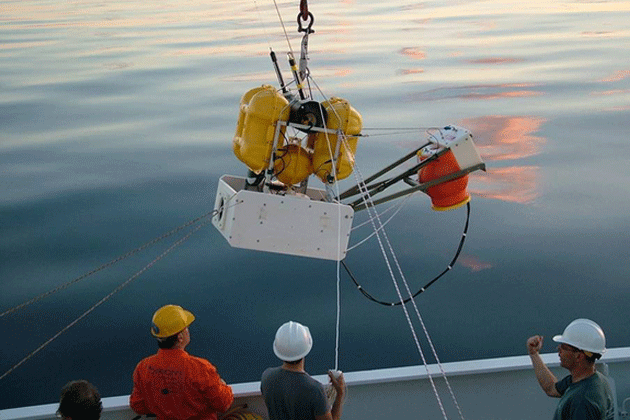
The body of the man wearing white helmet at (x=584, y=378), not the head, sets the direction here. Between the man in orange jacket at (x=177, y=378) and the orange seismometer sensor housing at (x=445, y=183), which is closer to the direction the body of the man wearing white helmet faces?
the man in orange jacket

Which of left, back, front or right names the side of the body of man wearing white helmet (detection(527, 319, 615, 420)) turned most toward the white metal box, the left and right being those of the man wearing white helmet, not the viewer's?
front

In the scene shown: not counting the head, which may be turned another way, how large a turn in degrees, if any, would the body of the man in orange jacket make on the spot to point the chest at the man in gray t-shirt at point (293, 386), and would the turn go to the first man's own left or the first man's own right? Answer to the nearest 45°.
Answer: approximately 90° to the first man's own right

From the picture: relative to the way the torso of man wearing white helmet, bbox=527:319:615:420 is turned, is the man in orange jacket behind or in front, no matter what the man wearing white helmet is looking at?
in front

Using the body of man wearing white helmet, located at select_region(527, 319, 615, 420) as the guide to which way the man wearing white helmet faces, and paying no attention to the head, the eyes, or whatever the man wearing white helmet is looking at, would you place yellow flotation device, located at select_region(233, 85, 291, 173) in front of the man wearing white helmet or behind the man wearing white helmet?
in front

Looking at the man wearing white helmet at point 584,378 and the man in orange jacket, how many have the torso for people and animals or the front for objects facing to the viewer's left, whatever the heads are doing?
1

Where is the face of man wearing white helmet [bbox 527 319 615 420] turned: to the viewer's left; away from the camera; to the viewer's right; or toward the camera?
to the viewer's left

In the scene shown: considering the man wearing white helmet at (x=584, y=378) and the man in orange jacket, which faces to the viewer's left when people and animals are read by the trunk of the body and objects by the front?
the man wearing white helmet

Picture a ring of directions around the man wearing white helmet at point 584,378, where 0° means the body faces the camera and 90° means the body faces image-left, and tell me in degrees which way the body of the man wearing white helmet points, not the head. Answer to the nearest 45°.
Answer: approximately 90°

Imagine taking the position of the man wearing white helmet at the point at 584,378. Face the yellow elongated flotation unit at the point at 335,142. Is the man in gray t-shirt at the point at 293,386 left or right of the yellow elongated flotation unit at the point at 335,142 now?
left

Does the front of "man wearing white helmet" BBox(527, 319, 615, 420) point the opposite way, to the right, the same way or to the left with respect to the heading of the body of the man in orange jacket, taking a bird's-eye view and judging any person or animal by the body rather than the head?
to the left

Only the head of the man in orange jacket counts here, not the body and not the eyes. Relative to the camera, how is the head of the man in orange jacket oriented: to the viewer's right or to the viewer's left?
to the viewer's right

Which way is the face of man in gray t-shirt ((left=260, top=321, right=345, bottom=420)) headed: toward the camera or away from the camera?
away from the camera

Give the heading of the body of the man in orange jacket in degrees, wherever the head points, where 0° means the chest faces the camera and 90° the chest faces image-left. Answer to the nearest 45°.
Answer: approximately 225°

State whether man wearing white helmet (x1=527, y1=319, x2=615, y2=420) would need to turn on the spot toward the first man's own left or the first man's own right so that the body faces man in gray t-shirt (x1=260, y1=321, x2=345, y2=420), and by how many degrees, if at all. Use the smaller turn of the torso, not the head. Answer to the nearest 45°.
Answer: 0° — they already face them
